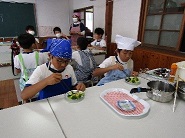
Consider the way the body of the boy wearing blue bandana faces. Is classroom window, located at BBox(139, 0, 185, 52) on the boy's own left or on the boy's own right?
on the boy's own left

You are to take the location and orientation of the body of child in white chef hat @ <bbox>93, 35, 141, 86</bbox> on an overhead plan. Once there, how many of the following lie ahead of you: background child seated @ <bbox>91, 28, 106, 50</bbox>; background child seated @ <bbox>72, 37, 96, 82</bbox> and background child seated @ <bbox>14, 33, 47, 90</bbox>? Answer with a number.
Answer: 0

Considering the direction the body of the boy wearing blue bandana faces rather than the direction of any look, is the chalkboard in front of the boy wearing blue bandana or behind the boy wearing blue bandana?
behind

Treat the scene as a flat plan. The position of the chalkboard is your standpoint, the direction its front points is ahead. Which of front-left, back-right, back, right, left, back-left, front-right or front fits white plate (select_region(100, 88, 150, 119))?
front

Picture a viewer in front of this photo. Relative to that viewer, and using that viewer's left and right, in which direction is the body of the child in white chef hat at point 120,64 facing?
facing the viewer and to the right of the viewer

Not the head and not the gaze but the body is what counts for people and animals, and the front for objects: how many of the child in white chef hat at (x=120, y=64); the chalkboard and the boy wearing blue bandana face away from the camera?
0

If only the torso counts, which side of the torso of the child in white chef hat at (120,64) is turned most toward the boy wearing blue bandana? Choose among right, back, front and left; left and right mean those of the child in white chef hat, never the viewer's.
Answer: right

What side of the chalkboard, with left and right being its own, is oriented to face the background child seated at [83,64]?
front

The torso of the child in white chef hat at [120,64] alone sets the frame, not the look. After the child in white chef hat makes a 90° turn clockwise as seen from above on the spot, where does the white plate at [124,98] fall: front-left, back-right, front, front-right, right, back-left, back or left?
front-left

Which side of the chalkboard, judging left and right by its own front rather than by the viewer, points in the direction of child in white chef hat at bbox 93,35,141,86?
front

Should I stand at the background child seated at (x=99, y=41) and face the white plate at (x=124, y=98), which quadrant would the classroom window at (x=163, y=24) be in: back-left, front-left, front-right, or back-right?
front-left

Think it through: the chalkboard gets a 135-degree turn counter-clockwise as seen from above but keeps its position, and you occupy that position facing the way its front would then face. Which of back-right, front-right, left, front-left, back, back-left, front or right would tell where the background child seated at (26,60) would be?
back-right

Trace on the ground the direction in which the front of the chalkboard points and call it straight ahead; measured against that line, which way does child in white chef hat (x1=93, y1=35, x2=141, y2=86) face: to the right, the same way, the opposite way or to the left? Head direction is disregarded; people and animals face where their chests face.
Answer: the same way

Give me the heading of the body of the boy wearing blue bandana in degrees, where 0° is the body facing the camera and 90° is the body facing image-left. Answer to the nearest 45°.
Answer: approximately 315°

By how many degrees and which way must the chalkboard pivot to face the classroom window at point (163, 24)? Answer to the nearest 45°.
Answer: approximately 45° to its left

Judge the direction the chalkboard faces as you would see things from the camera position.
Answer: facing the viewer
